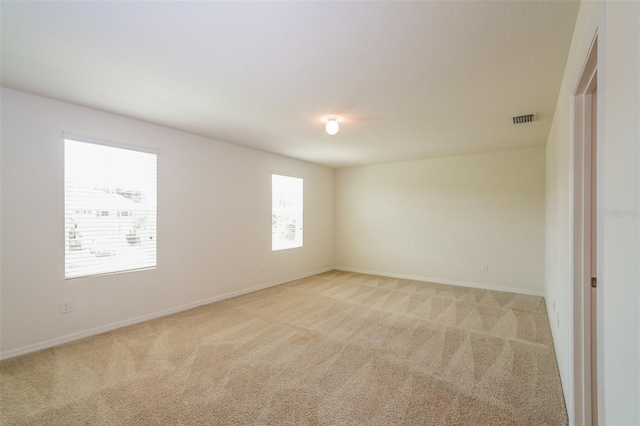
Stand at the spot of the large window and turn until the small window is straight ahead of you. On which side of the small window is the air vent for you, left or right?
right

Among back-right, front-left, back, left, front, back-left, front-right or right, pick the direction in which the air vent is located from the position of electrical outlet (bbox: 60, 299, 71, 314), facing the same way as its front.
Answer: front-left

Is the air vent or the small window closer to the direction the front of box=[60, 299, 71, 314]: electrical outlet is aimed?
the air vent

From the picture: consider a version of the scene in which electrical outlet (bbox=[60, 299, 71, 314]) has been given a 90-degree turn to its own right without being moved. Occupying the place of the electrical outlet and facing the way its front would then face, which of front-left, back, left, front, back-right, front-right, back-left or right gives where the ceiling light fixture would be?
back-left

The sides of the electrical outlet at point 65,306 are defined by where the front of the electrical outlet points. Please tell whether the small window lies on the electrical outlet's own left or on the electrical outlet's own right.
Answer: on the electrical outlet's own left

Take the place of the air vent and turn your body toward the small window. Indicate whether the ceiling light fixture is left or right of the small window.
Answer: left
